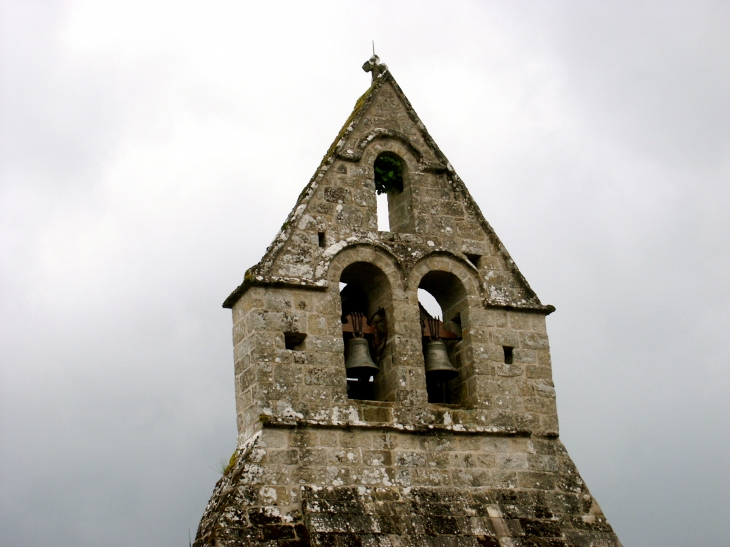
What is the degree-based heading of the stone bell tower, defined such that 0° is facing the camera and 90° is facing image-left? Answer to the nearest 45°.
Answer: approximately 0°
